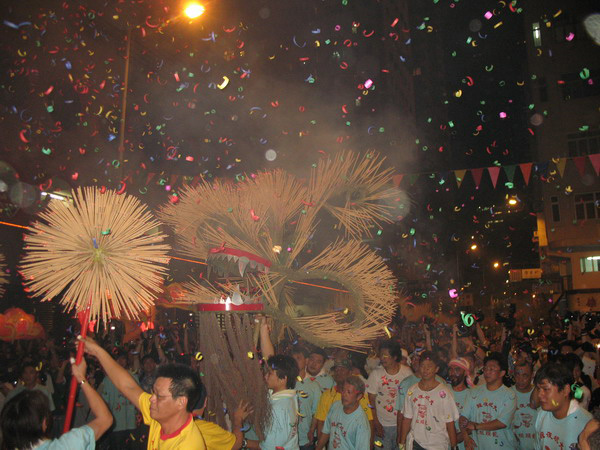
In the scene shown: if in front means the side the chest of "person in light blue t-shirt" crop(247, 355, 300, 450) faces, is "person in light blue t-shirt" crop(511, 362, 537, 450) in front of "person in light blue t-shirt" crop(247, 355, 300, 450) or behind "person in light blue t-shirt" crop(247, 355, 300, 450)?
behind

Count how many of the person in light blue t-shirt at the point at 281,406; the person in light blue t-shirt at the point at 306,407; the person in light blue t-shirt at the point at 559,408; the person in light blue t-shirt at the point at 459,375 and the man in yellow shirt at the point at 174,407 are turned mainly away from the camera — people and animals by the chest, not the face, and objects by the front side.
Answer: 0

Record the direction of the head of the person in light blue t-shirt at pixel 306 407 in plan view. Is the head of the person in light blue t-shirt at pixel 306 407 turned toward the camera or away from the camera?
toward the camera

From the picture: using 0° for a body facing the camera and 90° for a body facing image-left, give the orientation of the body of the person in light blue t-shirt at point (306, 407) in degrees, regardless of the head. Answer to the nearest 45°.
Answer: approximately 45°

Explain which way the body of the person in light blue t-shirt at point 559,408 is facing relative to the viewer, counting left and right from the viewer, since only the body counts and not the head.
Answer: facing the viewer and to the left of the viewer

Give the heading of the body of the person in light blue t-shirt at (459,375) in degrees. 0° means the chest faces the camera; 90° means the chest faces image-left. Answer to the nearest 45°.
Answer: approximately 45°

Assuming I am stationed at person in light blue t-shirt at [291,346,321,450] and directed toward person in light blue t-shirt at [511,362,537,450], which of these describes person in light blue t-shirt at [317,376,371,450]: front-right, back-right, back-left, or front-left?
front-right

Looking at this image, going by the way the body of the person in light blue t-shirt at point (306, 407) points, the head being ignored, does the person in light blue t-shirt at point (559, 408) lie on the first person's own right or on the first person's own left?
on the first person's own left

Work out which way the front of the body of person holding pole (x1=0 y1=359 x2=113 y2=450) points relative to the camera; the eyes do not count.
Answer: away from the camera

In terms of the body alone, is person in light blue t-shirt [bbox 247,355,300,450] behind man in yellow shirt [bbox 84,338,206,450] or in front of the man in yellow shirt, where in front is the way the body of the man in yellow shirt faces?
behind

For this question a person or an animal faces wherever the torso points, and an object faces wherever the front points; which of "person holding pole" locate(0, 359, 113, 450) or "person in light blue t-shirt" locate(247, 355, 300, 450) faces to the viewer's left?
the person in light blue t-shirt
